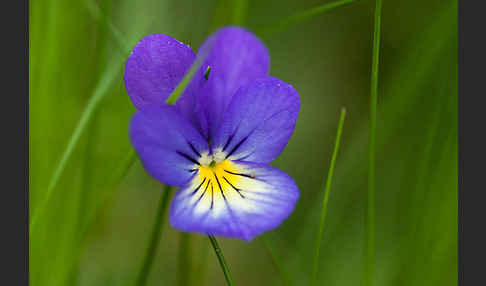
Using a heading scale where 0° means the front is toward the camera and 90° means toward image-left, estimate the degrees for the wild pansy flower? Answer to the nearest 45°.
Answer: approximately 0°
